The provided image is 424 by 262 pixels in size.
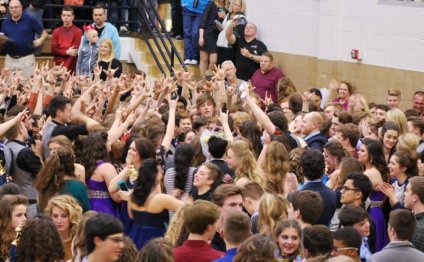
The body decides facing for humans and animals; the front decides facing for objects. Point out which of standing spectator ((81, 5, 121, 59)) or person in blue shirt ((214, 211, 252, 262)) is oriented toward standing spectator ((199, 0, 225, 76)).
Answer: the person in blue shirt

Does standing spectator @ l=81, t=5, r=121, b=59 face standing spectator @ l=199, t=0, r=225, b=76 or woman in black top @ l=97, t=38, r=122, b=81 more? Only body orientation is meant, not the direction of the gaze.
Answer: the woman in black top

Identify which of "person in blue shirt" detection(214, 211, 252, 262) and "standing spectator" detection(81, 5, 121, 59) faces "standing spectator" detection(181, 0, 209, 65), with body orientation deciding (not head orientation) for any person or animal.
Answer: the person in blue shirt

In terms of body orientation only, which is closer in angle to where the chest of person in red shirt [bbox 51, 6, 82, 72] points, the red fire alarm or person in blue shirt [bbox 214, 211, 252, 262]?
the person in blue shirt

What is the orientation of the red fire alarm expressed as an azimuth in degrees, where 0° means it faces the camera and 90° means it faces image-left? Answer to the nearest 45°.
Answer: approximately 45°

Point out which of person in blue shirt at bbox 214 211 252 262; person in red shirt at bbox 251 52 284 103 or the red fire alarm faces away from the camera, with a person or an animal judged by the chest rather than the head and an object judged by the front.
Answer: the person in blue shirt

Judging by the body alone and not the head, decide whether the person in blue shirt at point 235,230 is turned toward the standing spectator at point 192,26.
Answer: yes

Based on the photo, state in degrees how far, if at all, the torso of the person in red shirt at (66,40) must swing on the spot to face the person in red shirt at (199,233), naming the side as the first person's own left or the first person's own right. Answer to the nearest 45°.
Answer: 0° — they already face them

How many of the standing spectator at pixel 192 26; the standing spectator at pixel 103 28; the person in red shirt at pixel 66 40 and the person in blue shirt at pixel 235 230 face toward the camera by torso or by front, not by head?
3

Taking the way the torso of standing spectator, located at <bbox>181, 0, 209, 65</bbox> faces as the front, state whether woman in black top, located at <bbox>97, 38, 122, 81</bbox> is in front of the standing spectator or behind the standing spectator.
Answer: in front

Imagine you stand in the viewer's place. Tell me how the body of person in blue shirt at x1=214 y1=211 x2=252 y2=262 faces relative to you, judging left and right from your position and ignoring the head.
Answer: facing away from the viewer
